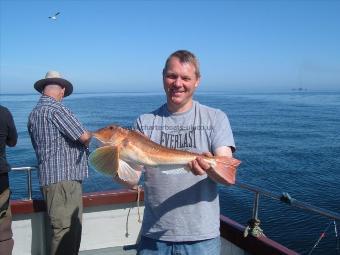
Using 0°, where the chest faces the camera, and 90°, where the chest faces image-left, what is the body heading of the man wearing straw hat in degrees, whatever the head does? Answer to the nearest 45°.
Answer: approximately 225°

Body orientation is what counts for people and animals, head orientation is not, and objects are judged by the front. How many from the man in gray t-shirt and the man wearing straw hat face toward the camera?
1

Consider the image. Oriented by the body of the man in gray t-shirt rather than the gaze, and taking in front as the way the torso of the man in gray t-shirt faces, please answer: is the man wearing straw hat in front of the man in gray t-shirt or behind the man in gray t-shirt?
behind

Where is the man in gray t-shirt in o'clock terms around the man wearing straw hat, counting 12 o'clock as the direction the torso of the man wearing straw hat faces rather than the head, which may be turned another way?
The man in gray t-shirt is roughly at 4 o'clock from the man wearing straw hat.

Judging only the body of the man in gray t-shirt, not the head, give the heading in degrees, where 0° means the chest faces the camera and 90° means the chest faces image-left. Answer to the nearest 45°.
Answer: approximately 0°

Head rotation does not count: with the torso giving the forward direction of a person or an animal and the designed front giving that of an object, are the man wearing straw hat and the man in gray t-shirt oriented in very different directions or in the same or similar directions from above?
very different directions
